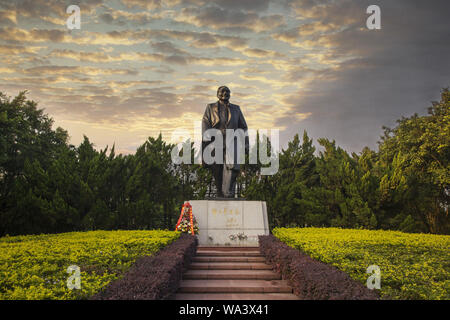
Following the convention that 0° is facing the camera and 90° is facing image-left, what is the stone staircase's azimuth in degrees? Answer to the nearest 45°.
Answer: approximately 0°

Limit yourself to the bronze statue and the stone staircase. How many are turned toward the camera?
2

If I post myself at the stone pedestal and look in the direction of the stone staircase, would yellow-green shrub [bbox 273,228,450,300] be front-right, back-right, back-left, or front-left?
front-left

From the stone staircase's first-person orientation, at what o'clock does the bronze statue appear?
The bronze statue is roughly at 6 o'clock from the stone staircase.

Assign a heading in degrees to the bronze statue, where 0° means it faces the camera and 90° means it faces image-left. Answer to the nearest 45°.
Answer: approximately 0°

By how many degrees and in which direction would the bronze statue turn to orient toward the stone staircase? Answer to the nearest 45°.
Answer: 0° — it already faces it

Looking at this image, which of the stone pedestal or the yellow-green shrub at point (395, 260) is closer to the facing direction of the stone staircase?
the yellow-green shrub

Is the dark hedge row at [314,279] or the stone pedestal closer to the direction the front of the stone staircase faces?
the dark hedge row

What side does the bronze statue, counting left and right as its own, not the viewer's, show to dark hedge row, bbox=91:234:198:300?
front
